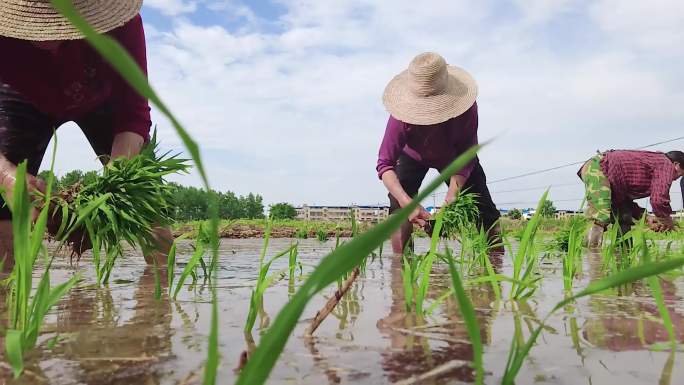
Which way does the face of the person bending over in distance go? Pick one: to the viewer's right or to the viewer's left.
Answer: to the viewer's right

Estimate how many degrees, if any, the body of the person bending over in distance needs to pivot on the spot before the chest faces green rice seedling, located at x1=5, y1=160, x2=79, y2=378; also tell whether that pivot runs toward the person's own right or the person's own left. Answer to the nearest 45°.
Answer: approximately 90° to the person's own right

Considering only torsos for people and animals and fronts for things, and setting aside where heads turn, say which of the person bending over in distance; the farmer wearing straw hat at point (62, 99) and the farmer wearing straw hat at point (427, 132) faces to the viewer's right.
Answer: the person bending over in distance

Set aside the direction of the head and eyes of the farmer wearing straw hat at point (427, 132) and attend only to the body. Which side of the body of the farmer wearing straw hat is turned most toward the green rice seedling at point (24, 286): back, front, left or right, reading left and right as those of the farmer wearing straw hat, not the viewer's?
front

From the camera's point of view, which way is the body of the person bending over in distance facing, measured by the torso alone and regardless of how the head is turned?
to the viewer's right

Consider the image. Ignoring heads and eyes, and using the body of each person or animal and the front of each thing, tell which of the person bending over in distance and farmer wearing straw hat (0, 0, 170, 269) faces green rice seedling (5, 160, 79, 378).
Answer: the farmer wearing straw hat

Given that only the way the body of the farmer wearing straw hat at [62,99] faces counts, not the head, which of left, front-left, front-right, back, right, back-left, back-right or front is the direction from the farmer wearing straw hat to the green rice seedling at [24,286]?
front

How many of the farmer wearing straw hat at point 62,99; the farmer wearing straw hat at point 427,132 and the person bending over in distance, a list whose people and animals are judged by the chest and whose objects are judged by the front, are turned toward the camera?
2

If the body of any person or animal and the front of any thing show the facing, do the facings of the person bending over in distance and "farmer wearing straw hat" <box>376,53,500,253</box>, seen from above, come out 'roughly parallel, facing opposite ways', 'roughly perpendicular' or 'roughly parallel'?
roughly perpendicular

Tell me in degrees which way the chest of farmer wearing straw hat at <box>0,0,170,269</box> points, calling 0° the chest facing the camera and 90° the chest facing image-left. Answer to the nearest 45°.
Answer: approximately 0°

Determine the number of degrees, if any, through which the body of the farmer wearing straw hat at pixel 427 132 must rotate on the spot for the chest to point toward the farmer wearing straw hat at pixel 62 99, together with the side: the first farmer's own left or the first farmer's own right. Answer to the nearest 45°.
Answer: approximately 45° to the first farmer's own right
